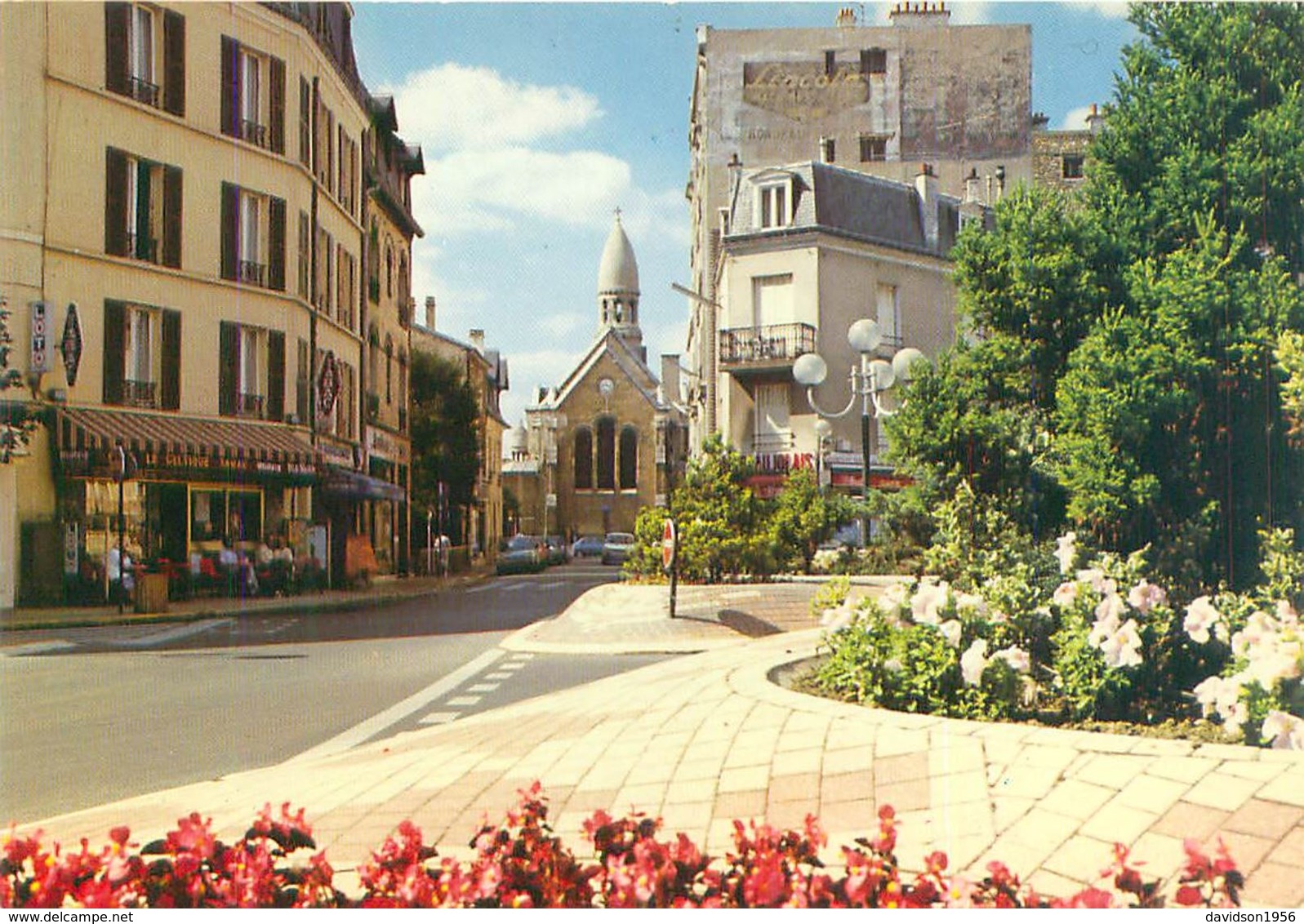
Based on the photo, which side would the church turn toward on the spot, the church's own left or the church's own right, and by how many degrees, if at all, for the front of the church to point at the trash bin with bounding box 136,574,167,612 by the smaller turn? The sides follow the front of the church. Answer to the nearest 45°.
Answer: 0° — it already faces it

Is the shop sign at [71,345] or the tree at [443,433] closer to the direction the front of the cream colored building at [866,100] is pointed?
the shop sign

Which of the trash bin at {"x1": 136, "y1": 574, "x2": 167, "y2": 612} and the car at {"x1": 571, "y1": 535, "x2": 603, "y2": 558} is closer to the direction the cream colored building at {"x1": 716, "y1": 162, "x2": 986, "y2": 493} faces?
the trash bin
